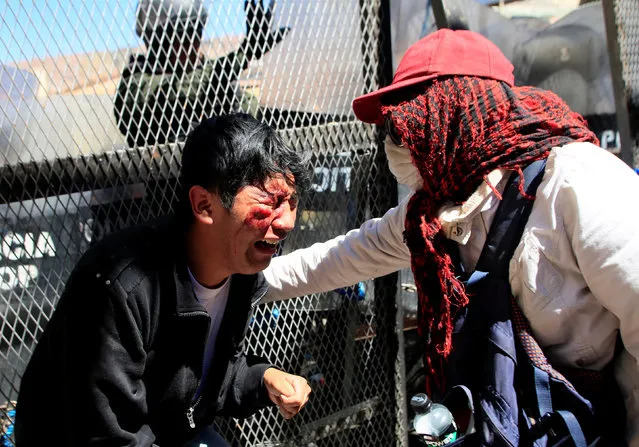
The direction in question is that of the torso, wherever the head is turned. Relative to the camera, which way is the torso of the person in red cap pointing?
to the viewer's left

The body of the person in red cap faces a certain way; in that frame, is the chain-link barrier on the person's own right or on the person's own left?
on the person's own right

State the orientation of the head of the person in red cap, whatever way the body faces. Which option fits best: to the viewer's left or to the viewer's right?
to the viewer's left
